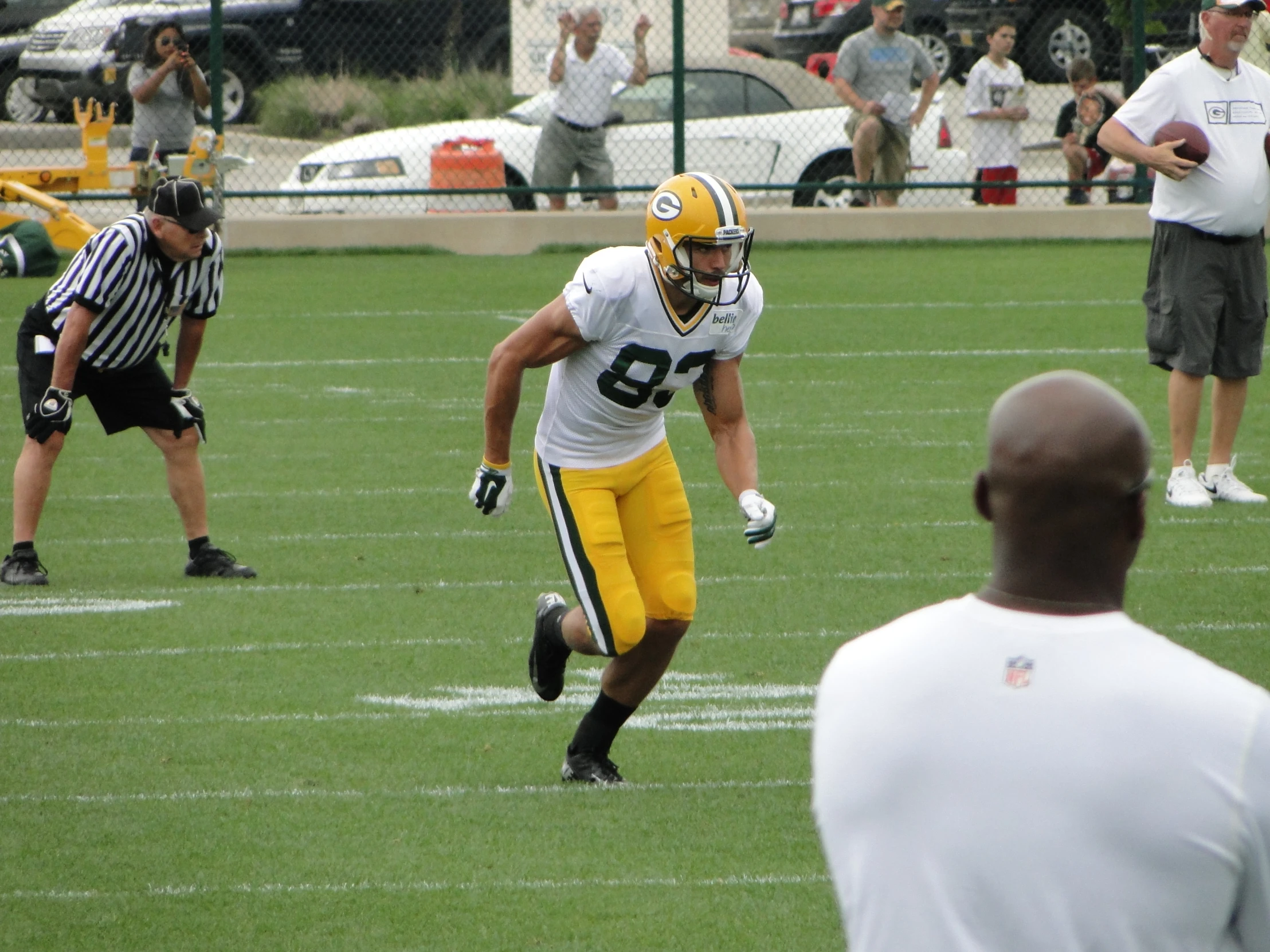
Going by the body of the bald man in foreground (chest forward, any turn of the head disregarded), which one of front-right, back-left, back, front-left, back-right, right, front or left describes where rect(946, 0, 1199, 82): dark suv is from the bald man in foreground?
front

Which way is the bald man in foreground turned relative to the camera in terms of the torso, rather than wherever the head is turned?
away from the camera

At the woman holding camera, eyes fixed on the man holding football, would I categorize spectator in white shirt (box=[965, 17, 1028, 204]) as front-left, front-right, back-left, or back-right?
front-left

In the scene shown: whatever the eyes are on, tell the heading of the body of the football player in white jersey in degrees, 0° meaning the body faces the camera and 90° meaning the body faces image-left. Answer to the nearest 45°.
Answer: approximately 315°

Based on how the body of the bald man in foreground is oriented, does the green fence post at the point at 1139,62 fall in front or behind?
in front

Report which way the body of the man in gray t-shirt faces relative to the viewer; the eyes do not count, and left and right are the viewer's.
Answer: facing the viewer

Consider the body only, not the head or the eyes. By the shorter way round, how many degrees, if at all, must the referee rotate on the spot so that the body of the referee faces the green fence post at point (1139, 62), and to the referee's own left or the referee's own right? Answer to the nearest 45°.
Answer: approximately 90° to the referee's own left

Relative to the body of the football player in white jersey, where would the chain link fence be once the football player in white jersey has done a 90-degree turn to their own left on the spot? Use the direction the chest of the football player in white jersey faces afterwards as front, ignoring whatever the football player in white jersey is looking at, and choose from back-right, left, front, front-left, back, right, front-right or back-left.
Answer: front-left

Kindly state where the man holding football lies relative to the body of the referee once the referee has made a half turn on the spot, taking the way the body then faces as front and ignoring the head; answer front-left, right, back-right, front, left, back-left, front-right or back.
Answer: back-right

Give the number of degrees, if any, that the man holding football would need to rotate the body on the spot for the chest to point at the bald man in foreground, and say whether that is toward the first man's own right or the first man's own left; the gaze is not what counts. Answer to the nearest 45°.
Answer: approximately 45° to the first man's own right

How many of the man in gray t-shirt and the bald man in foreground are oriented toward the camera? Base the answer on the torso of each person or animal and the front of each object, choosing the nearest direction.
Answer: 1

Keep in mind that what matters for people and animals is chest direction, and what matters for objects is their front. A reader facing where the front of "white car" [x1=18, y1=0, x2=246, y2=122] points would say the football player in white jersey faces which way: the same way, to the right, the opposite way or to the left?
to the left

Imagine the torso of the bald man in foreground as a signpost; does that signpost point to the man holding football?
yes

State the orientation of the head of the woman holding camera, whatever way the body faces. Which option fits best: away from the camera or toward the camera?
toward the camera

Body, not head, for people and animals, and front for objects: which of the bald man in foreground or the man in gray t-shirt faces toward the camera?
the man in gray t-shirt

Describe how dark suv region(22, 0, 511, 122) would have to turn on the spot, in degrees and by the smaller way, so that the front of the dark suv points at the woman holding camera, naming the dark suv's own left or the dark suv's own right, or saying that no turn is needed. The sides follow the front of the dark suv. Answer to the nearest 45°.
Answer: approximately 45° to the dark suv's own left

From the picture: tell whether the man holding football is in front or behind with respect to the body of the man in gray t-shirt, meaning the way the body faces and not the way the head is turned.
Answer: in front

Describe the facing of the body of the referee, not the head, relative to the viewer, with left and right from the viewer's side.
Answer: facing the viewer and to the right of the viewer

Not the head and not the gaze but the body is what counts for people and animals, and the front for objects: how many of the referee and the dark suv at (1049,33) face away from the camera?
0

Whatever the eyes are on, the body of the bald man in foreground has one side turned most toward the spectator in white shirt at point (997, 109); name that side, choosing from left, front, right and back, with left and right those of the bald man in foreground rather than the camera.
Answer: front
